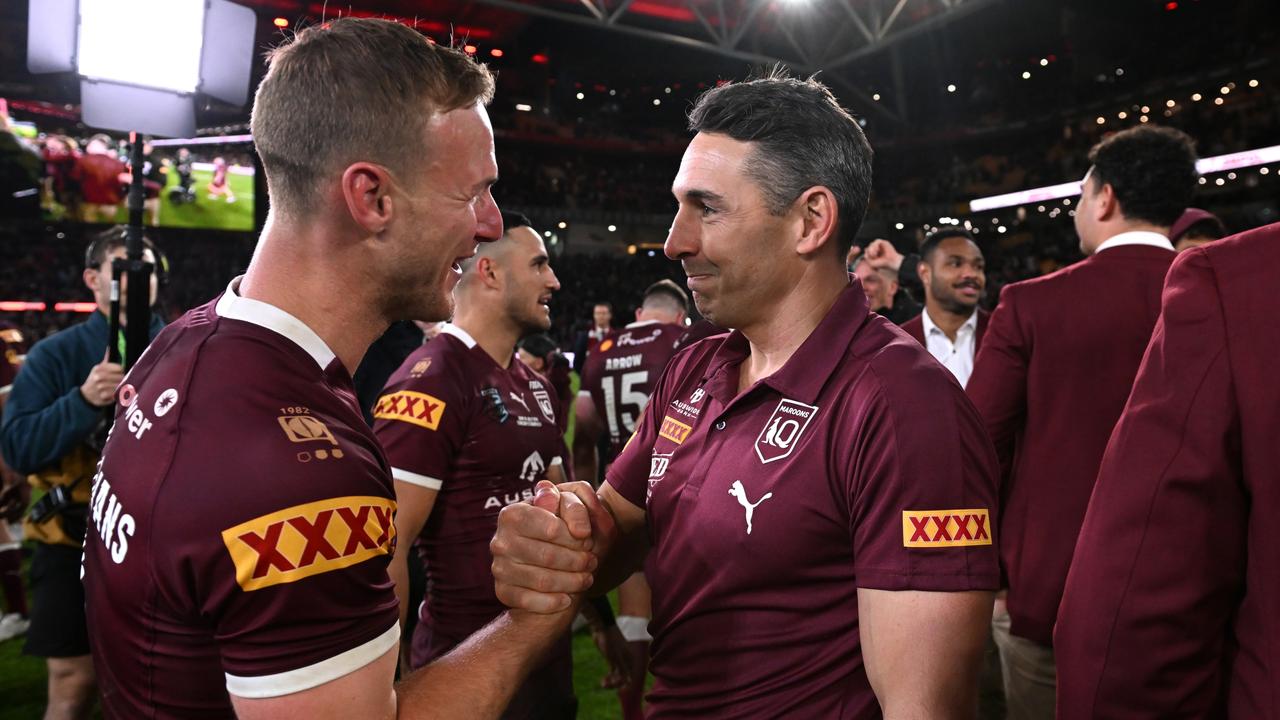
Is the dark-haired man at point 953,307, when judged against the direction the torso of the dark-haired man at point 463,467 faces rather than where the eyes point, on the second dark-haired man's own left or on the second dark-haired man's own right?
on the second dark-haired man's own left

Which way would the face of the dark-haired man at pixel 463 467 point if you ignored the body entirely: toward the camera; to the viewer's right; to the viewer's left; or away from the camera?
to the viewer's right

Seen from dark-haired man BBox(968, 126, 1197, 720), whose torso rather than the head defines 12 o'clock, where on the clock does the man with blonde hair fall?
The man with blonde hair is roughly at 8 o'clock from the dark-haired man.

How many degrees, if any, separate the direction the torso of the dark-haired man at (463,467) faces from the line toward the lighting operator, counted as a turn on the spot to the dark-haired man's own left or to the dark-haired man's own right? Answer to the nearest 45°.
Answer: approximately 135° to the dark-haired man's own right

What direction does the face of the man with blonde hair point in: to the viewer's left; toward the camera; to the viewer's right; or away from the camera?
to the viewer's right

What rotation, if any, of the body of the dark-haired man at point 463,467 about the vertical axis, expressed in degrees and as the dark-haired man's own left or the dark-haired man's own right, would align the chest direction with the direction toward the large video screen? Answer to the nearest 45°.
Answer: approximately 180°

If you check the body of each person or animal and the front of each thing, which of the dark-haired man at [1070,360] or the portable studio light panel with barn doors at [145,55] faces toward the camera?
the portable studio light panel with barn doors

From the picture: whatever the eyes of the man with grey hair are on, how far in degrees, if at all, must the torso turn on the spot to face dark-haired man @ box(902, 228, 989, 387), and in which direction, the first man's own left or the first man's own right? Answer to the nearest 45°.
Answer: approximately 135° to the first man's own right

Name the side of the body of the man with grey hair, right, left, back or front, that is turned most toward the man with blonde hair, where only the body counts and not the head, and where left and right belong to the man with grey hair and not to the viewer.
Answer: front

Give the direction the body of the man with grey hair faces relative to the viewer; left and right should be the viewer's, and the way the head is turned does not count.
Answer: facing the viewer and to the left of the viewer

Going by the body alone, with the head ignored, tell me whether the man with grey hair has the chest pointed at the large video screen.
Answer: no

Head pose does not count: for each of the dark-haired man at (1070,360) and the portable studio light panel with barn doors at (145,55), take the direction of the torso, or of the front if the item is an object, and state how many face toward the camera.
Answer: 1

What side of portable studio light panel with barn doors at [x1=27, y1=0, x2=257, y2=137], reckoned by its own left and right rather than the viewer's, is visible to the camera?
front

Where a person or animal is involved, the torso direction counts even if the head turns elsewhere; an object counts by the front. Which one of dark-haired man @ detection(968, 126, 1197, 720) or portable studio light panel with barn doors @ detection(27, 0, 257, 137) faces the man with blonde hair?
the portable studio light panel with barn doors

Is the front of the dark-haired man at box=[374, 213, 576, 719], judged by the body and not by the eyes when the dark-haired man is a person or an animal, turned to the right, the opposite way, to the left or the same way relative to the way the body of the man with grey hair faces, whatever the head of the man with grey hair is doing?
to the left

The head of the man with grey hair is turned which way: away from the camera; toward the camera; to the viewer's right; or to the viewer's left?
to the viewer's left
